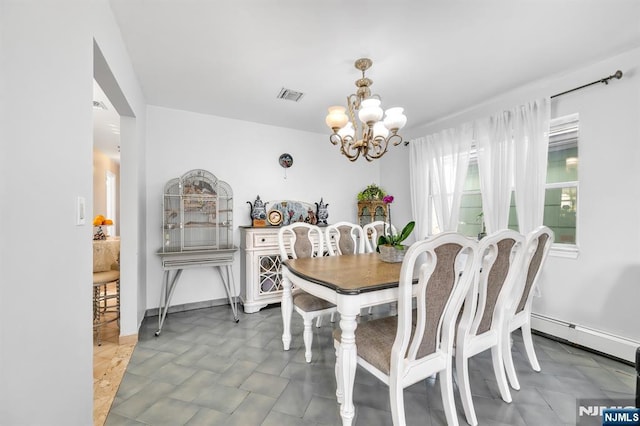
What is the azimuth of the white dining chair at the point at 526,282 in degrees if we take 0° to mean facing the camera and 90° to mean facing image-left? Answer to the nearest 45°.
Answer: approximately 135°

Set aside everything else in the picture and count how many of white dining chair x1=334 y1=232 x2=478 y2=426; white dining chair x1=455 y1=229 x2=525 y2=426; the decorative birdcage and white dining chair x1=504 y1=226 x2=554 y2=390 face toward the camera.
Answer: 1

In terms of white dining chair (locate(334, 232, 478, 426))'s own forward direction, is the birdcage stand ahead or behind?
ahead

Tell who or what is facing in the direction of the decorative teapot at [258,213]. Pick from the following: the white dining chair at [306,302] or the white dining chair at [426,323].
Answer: the white dining chair at [426,323]

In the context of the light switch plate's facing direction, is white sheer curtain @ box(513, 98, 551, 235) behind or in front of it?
in front

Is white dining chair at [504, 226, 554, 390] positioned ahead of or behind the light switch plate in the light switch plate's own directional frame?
ahead

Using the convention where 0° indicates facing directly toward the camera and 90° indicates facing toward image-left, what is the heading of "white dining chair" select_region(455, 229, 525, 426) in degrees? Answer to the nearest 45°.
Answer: approximately 135°

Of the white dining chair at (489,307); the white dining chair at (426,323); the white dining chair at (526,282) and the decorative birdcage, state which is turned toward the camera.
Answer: the decorative birdcage

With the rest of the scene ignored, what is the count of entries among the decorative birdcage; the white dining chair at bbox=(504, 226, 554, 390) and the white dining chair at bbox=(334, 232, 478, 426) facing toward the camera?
1

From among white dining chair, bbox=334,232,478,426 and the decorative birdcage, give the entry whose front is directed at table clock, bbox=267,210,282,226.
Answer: the white dining chair
